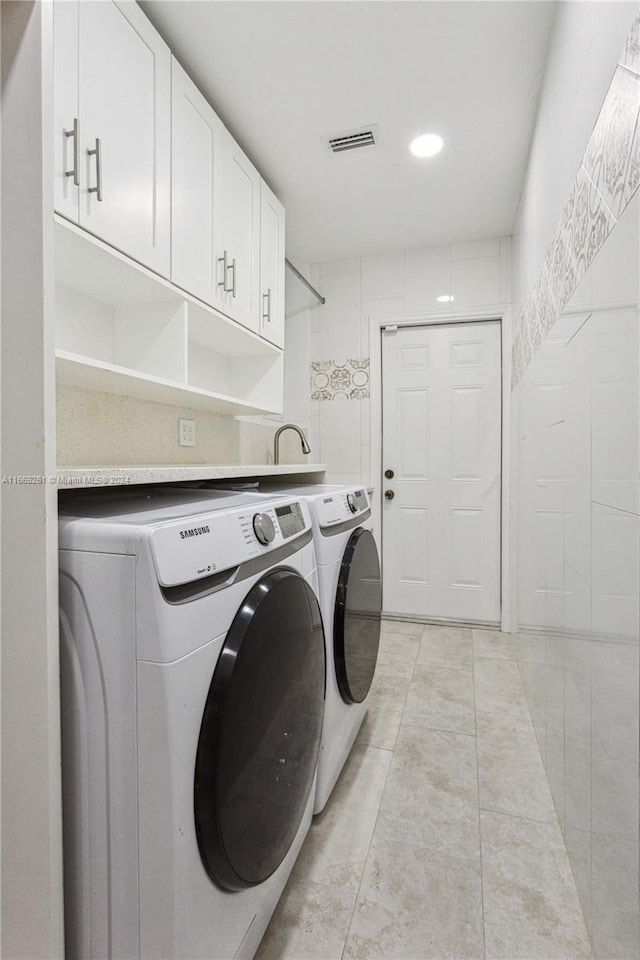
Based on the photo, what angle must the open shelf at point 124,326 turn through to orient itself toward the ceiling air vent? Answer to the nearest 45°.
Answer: approximately 45° to its left

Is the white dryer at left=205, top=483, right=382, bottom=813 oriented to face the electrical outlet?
no

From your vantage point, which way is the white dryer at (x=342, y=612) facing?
to the viewer's right

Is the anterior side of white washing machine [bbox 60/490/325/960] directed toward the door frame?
no

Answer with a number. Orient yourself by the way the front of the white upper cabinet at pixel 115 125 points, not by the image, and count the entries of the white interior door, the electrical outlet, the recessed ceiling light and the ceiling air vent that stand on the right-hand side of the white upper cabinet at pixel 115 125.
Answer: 0

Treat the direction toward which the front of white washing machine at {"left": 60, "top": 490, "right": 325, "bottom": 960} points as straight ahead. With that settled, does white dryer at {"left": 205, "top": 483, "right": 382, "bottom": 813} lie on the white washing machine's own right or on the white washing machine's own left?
on the white washing machine's own left

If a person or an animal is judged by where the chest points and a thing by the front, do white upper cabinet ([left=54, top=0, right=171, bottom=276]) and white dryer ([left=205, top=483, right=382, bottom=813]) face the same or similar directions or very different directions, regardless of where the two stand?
same or similar directions

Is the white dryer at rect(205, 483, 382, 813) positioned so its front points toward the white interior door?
no

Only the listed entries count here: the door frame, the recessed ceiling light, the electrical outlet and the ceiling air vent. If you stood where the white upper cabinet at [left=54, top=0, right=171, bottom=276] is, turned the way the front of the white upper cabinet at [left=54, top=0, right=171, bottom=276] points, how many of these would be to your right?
0

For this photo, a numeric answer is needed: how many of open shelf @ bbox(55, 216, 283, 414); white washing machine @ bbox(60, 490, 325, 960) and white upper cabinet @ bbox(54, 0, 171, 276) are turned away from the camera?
0

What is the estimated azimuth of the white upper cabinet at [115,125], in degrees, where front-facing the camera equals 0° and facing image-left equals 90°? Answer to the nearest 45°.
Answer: approximately 315°

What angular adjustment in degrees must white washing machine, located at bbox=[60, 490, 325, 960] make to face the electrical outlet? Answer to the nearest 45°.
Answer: approximately 135° to its left

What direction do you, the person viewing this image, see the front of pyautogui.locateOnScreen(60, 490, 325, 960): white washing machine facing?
facing the viewer and to the right of the viewer

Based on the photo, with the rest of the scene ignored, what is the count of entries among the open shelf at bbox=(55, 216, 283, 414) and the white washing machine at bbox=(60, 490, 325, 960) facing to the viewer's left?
0

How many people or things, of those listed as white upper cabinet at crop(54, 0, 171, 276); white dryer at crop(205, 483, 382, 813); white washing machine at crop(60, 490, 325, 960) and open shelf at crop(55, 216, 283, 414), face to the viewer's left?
0

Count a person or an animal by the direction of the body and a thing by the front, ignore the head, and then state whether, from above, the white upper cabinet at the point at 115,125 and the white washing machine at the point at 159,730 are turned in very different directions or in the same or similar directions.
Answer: same or similar directions
